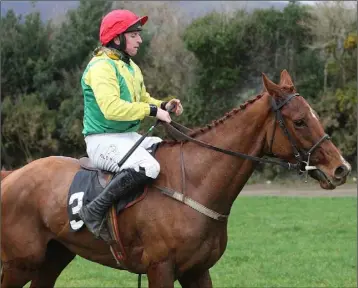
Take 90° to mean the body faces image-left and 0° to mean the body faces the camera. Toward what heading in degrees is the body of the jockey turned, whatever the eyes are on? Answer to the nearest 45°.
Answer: approximately 270°
